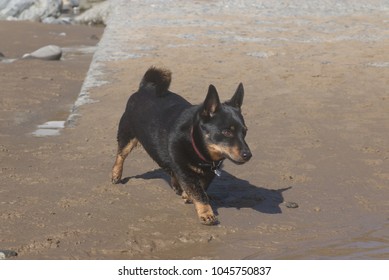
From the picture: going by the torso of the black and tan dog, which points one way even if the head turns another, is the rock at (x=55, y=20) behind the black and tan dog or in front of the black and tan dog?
behind

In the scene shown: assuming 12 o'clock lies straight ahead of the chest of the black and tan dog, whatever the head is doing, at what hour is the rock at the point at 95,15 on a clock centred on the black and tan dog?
The rock is roughly at 7 o'clock from the black and tan dog.

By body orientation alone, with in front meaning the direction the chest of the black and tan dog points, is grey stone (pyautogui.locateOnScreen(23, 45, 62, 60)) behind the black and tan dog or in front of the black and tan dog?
behind

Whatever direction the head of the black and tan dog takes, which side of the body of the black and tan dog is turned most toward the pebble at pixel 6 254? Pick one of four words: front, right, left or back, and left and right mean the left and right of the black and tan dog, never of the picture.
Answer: right

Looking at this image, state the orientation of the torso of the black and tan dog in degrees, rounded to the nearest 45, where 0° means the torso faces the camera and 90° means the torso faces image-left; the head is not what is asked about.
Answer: approximately 315°
